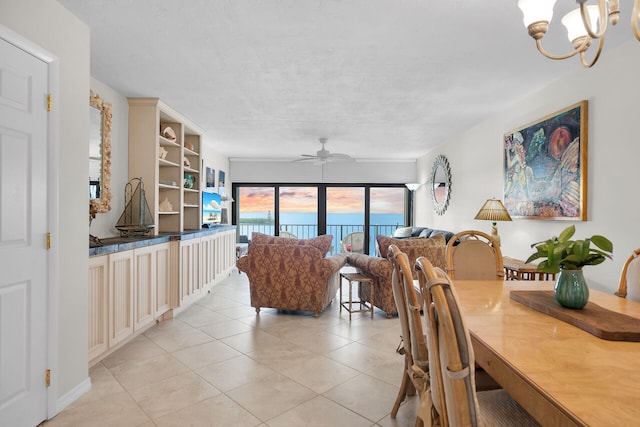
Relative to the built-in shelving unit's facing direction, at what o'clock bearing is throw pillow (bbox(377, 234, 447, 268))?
The throw pillow is roughly at 12 o'clock from the built-in shelving unit.

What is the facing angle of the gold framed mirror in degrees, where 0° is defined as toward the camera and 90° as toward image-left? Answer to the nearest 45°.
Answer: approximately 315°

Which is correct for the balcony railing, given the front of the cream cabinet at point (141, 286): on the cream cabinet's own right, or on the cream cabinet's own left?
on the cream cabinet's own left

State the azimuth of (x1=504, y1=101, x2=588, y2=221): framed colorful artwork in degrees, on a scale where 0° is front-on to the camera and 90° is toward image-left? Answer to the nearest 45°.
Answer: approximately 45°

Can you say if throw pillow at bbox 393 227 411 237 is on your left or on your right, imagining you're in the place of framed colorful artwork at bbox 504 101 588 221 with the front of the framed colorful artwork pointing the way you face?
on your right

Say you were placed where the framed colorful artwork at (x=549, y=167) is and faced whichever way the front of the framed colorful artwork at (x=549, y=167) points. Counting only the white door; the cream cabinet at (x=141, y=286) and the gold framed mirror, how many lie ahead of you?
3

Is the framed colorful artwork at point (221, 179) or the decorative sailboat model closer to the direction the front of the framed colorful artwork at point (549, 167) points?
the decorative sailboat model

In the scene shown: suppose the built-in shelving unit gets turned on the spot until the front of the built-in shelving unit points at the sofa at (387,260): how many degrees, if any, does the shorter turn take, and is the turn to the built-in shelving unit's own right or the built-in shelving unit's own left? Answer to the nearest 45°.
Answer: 0° — it already faces it

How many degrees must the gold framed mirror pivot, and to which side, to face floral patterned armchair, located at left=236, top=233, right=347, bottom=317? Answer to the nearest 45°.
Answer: approximately 45° to its left

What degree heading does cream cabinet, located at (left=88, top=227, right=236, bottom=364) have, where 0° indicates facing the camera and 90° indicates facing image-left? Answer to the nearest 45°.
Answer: approximately 315°

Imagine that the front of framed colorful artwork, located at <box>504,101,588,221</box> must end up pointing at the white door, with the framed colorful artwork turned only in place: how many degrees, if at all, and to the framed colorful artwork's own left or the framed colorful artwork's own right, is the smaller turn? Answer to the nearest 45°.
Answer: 0° — it already faces it
